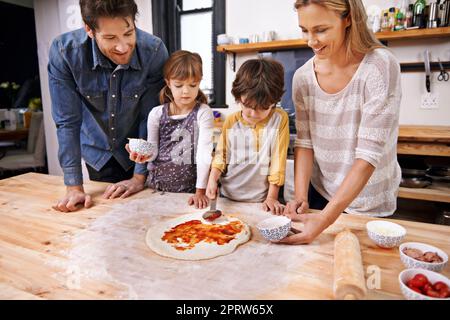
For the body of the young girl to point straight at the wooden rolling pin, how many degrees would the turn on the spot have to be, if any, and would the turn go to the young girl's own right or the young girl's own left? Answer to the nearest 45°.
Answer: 0° — they already face it

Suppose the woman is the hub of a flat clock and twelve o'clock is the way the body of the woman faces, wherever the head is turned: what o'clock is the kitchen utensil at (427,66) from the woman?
The kitchen utensil is roughly at 5 o'clock from the woman.

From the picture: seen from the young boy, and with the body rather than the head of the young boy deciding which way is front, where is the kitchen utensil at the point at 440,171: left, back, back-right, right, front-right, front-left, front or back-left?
back-left

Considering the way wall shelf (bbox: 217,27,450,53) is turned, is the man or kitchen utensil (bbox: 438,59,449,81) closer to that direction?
the man

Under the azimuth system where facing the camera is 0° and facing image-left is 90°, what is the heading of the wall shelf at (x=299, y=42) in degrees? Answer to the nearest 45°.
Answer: approximately 0°

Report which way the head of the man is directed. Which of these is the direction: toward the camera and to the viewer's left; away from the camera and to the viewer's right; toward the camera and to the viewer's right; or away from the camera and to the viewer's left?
toward the camera and to the viewer's right

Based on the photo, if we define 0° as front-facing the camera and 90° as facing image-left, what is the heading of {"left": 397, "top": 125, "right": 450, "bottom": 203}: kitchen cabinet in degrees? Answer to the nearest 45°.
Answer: approximately 0°

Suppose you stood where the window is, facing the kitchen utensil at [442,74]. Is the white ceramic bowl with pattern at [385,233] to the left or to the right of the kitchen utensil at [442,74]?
right
